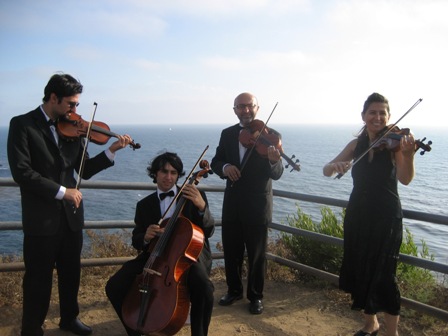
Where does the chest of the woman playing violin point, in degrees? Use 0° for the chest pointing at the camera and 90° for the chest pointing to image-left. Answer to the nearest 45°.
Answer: approximately 0°

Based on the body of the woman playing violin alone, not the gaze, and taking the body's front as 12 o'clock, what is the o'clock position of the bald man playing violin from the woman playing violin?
The bald man playing violin is roughly at 4 o'clock from the woman playing violin.

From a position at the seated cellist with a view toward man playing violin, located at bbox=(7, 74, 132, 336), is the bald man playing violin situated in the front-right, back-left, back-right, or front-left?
back-right

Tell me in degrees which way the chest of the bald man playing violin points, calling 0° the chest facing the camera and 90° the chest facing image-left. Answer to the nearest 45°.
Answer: approximately 0°

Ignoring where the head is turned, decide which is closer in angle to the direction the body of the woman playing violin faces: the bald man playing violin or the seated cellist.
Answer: the seated cellist

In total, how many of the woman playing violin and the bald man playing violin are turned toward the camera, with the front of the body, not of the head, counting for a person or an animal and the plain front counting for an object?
2

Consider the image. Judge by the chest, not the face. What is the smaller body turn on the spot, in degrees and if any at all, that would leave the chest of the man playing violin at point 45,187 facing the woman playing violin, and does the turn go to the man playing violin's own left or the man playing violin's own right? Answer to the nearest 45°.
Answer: approximately 45° to the man playing violin's own left

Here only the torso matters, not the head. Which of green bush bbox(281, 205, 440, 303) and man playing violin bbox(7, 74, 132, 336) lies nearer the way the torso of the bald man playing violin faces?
the man playing violin
